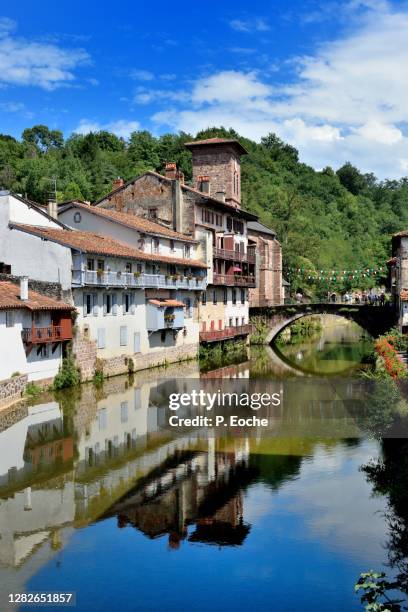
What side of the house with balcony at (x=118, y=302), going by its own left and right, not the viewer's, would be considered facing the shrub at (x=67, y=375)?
right

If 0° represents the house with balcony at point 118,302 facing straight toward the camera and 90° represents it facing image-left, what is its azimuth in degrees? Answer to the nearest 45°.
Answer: approximately 315°

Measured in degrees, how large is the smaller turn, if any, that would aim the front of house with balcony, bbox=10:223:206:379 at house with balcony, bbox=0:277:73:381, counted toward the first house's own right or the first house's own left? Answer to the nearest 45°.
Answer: approximately 90° to the first house's own right
